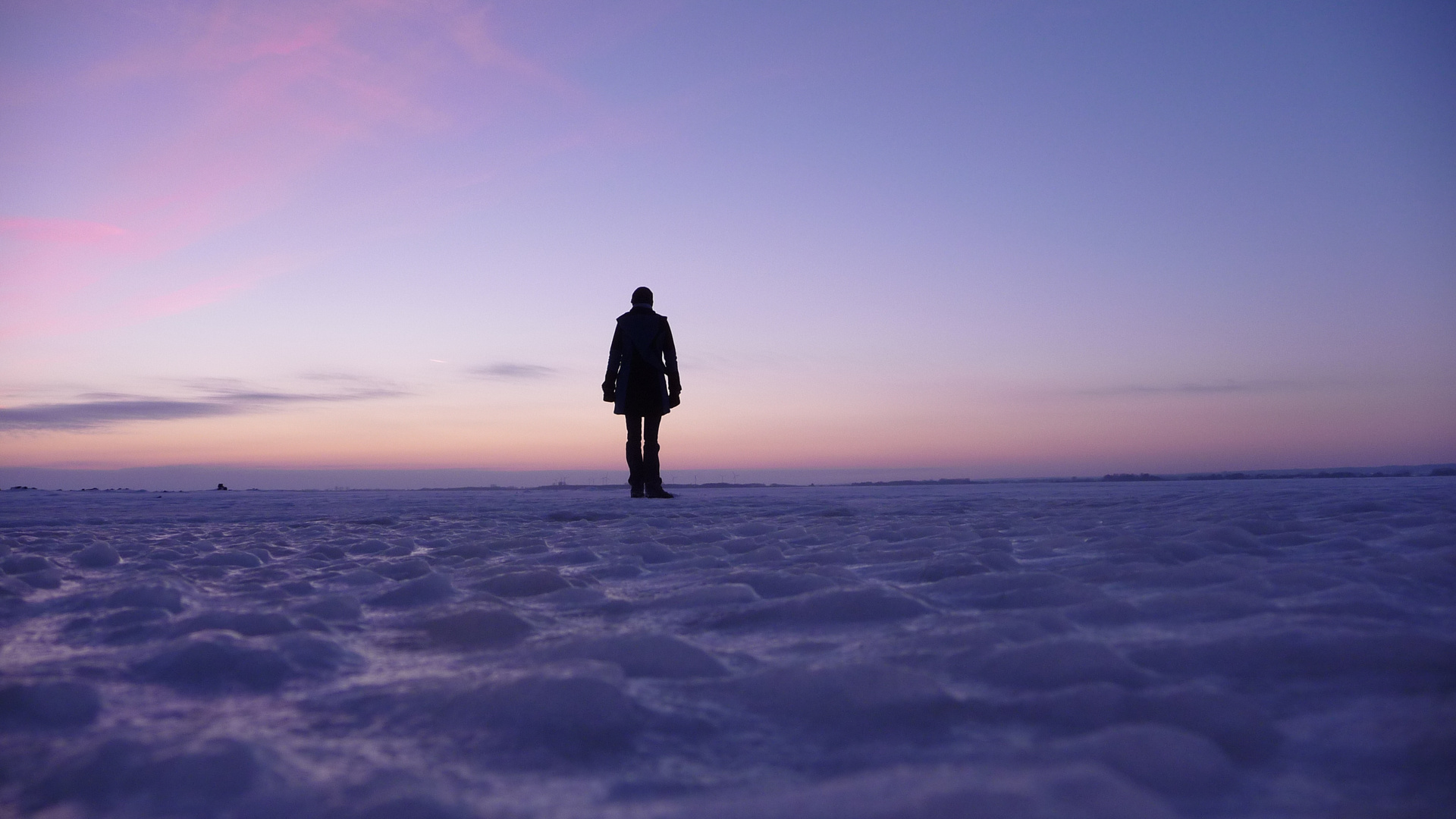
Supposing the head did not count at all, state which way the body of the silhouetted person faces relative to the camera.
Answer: away from the camera
